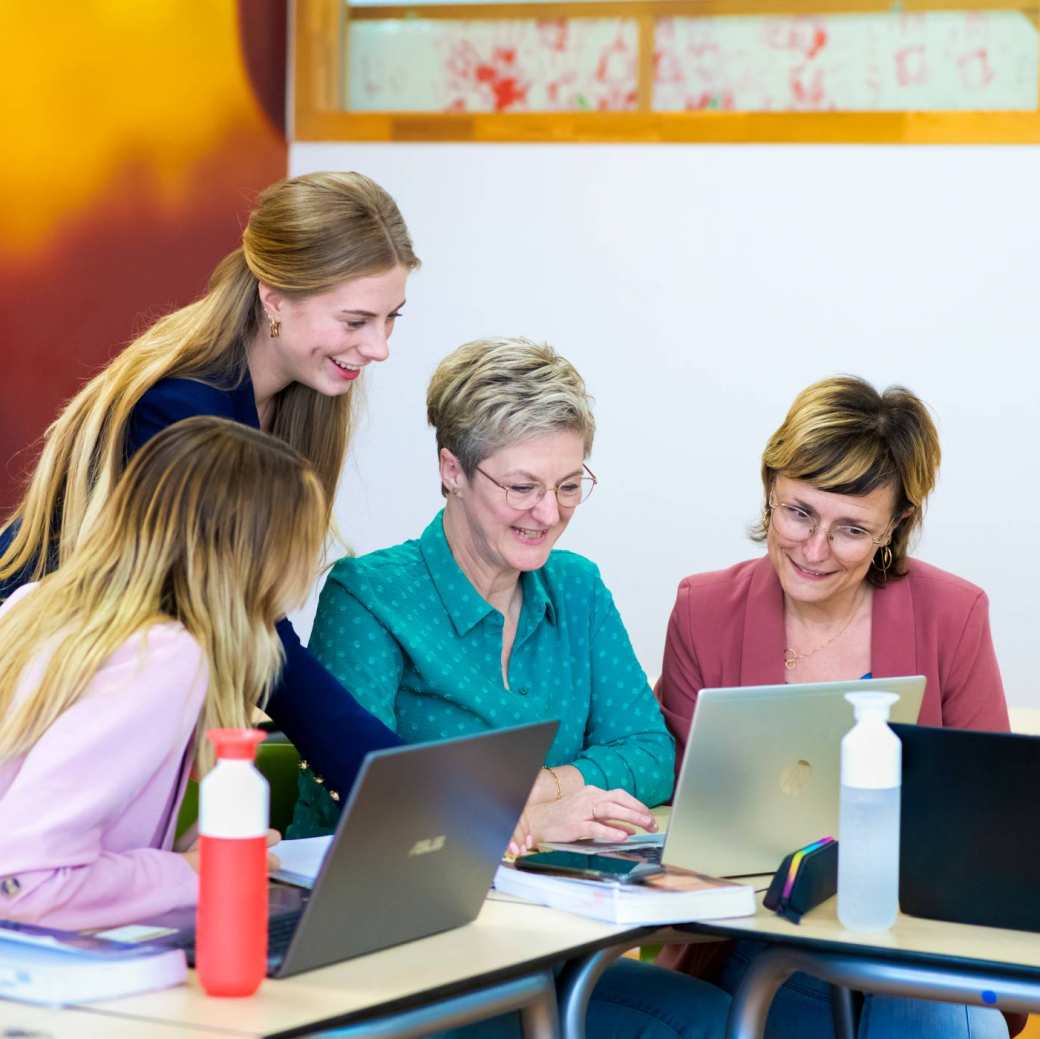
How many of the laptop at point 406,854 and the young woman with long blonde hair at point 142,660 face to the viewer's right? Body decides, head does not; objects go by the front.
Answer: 1

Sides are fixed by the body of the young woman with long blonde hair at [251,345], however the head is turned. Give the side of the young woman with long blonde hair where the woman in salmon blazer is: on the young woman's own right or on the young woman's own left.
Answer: on the young woman's own left

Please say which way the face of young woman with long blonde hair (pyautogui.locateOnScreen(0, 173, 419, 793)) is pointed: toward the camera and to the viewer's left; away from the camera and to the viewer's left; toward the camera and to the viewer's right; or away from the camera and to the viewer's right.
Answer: toward the camera and to the viewer's right

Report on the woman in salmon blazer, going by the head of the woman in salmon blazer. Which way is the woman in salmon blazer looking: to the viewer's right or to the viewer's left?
to the viewer's left

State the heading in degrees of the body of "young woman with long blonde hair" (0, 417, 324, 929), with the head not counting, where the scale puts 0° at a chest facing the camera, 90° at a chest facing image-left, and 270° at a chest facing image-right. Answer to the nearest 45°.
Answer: approximately 270°

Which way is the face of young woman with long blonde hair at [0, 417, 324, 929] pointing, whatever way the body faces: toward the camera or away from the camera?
away from the camera

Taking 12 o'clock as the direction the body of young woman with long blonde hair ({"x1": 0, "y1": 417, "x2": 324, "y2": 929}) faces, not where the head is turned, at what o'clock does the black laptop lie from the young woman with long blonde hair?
The black laptop is roughly at 12 o'clock from the young woman with long blonde hair.

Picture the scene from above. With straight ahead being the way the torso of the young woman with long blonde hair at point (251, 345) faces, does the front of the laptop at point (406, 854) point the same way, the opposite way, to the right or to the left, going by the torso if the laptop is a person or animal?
the opposite way

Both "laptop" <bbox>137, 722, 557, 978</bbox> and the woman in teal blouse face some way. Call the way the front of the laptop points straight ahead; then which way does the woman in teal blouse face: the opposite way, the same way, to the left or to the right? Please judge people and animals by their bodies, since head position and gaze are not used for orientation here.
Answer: the opposite way

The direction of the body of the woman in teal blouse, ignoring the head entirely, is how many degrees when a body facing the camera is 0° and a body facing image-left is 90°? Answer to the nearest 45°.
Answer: approximately 315°
